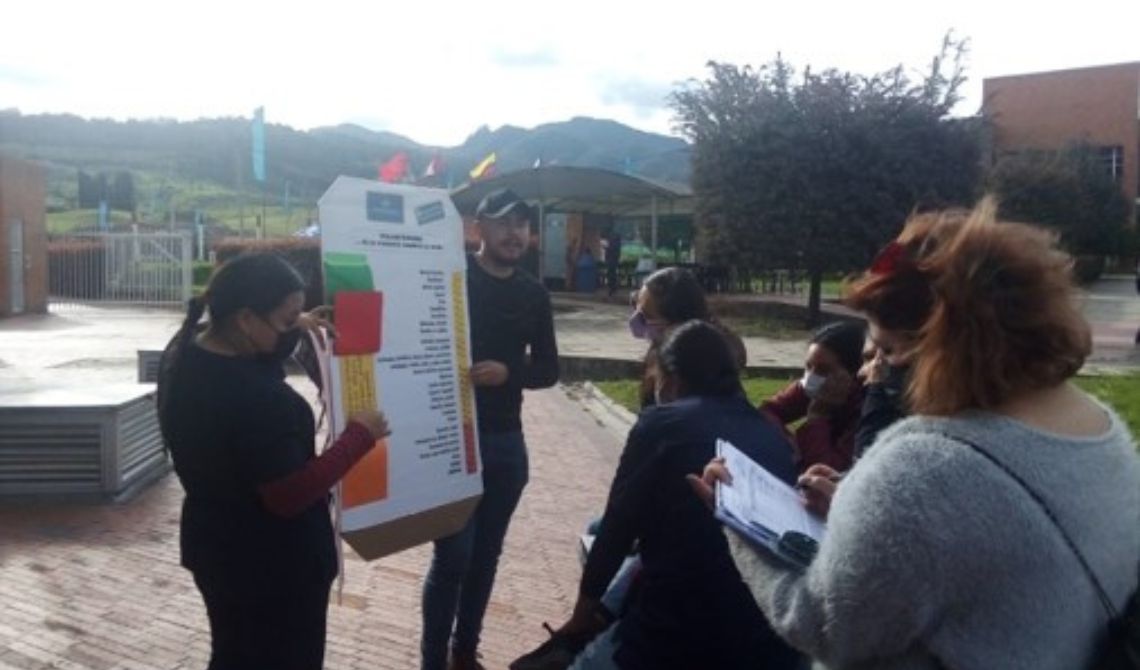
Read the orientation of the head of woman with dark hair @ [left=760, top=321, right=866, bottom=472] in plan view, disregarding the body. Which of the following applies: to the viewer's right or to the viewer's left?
to the viewer's left

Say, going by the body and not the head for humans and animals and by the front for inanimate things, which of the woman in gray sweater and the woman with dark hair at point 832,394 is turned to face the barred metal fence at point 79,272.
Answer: the woman in gray sweater

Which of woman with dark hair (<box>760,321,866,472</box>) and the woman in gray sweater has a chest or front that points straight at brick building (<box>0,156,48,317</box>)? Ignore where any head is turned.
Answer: the woman in gray sweater

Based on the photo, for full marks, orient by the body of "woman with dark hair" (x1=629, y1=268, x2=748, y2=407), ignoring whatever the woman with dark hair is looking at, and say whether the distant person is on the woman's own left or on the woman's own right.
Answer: on the woman's own right

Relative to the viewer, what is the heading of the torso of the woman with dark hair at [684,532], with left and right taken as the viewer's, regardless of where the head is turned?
facing away from the viewer and to the left of the viewer

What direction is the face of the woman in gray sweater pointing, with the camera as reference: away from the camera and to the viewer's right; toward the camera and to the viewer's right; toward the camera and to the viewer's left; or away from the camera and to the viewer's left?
away from the camera and to the viewer's left

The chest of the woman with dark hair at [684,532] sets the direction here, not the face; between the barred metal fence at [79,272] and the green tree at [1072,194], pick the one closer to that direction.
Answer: the barred metal fence

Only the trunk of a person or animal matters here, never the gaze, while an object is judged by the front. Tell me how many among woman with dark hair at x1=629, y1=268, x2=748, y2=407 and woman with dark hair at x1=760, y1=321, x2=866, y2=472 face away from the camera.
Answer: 0

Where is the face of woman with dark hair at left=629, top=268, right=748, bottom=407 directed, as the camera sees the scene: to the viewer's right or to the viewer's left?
to the viewer's left

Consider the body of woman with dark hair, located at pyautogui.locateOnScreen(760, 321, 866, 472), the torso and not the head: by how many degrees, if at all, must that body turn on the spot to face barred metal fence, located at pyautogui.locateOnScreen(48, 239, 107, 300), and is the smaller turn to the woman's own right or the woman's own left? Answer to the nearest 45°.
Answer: approximately 90° to the woman's own right

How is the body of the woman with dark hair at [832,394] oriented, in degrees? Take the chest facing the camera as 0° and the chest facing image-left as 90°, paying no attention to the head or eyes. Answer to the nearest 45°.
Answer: approximately 45°

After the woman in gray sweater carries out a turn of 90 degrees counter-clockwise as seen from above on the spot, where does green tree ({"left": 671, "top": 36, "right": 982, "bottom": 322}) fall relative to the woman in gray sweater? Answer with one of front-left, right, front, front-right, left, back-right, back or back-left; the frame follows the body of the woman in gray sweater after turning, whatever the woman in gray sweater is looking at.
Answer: back-right

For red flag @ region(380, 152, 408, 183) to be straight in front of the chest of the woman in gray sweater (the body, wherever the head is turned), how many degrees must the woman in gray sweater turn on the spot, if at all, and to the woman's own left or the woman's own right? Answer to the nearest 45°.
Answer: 0° — they already face it

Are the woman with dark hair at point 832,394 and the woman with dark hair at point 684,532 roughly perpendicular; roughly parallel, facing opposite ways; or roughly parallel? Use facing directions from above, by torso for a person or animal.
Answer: roughly perpendicular
